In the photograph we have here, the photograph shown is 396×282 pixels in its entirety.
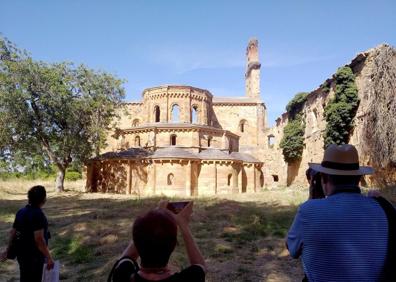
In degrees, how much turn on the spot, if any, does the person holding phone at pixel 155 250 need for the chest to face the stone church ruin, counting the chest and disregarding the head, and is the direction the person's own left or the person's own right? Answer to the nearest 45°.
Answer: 0° — they already face it

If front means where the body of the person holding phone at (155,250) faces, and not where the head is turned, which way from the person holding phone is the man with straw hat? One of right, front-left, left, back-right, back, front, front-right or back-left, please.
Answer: right

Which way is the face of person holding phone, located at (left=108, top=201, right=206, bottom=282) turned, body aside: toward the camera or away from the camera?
away from the camera

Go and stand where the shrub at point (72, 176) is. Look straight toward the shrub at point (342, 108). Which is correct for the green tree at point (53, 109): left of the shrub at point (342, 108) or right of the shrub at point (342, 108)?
right

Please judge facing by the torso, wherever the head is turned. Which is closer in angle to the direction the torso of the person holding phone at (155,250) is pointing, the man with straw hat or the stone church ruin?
the stone church ruin

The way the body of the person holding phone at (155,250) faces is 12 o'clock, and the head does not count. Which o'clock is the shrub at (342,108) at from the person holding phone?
The shrub is roughly at 1 o'clock from the person holding phone.

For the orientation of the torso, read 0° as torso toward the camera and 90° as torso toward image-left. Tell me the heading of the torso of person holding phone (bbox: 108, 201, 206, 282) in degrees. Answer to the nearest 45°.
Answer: approximately 180°

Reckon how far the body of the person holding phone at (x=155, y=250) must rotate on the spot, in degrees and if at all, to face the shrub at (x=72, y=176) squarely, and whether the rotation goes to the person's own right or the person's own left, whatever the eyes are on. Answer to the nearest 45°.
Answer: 0° — they already face it

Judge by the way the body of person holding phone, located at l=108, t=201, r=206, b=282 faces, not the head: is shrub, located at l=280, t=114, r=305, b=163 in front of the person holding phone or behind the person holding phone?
in front

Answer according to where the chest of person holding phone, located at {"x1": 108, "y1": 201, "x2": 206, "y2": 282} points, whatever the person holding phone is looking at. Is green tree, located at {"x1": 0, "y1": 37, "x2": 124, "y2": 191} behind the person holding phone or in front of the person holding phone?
in front
